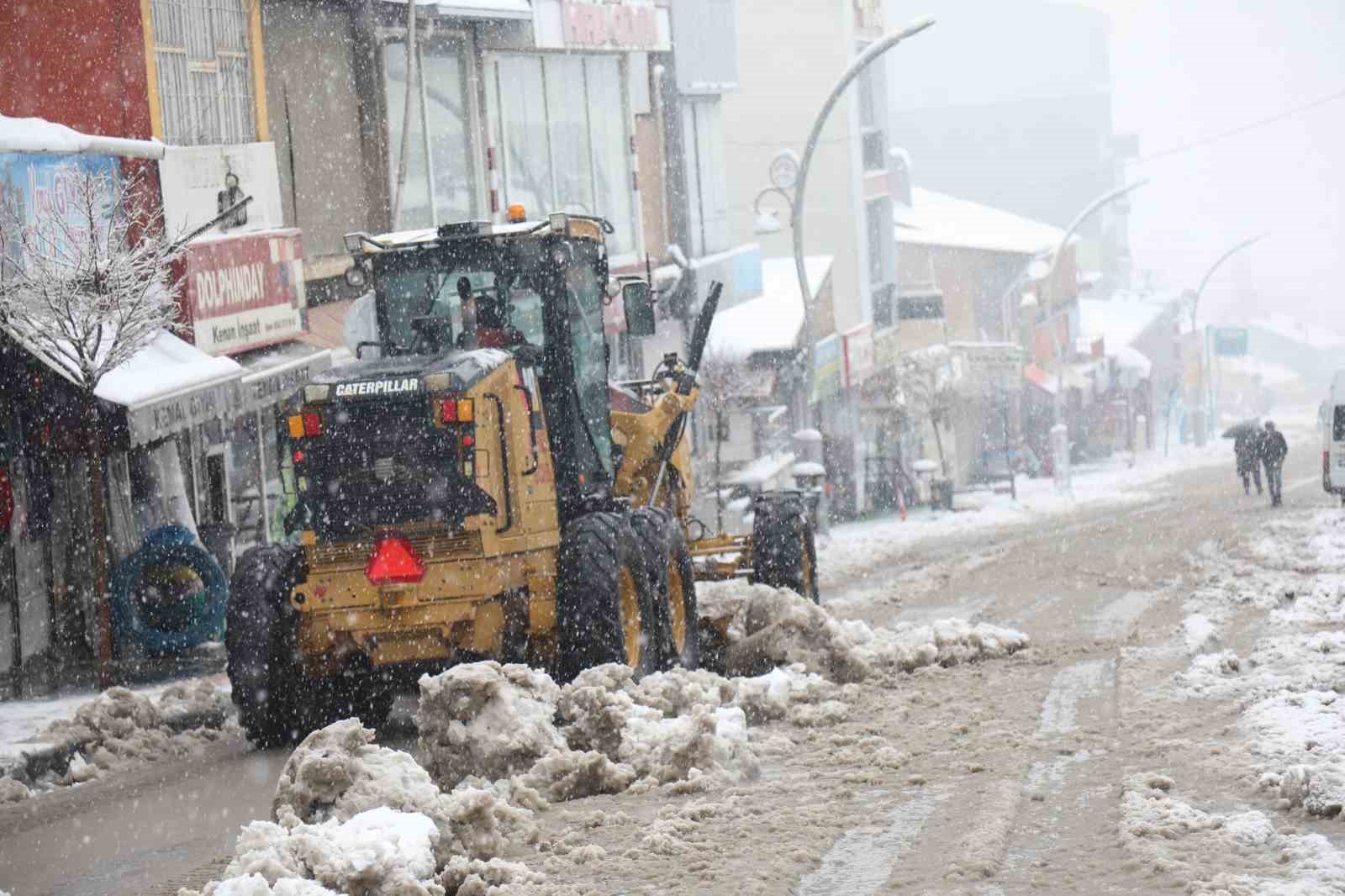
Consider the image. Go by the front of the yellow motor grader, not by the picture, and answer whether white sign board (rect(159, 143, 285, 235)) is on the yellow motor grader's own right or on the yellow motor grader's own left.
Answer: on the yellow motor grader's own left

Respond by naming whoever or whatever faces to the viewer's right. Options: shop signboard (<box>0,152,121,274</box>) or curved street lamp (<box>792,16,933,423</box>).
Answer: the curved street lamp

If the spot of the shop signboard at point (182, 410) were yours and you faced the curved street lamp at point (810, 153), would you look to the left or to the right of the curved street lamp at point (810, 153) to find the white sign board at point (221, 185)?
left

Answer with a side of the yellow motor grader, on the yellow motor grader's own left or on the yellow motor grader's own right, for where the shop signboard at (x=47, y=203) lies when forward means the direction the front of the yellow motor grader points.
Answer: on the yellow motor grader's own left

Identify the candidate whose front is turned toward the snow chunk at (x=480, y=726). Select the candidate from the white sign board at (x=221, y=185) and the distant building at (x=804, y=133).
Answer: the white sign board

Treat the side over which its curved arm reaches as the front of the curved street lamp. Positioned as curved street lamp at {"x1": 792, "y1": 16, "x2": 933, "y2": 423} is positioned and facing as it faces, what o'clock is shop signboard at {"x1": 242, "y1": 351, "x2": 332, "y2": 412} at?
The shop signboard is roughly at 4 o'clock from the curved street lamp.

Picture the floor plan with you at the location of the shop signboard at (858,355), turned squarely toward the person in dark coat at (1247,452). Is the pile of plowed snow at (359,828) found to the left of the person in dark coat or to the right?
right

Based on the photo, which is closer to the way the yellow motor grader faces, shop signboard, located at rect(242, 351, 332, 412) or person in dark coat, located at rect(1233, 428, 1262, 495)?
the person in dark coat

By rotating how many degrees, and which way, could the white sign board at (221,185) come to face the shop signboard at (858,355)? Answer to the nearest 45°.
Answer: approximately 135° to its left

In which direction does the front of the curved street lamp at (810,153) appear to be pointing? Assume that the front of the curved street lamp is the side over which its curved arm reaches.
to the viewer's right

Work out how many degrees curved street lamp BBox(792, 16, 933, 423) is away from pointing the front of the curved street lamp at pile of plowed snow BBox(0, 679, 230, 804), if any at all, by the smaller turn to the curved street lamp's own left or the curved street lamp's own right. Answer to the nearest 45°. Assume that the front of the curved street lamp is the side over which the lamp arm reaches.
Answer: approximately 90° to the curved street lamp's own right
